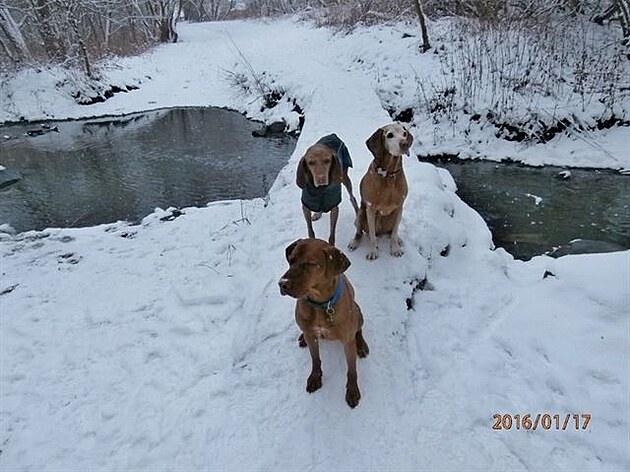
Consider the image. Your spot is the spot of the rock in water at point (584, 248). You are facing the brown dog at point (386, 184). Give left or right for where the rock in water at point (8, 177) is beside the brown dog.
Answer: right

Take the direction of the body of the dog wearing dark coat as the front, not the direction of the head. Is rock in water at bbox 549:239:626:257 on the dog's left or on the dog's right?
on the dog's left

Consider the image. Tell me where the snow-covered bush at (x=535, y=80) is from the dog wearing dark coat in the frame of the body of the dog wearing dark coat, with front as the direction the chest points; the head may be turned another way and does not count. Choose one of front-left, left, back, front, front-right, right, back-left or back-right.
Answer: back-left

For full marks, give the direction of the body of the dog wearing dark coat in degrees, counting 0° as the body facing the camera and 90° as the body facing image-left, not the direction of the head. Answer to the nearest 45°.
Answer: approximately 0°

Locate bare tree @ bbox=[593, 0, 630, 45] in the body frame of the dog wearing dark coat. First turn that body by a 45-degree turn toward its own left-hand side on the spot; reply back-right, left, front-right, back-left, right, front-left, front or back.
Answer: left

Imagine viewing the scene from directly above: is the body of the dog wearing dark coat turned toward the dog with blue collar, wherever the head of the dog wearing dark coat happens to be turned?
yes

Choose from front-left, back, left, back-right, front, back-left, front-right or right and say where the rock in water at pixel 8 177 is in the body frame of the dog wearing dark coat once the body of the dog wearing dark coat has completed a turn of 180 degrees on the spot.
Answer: front-left
